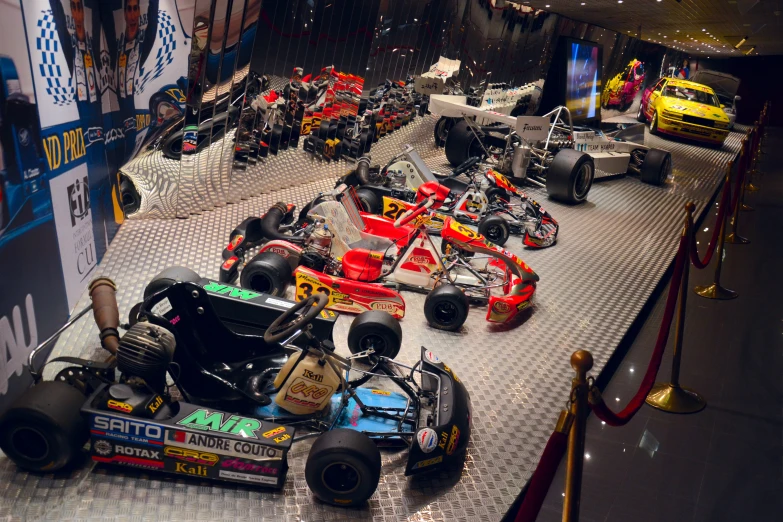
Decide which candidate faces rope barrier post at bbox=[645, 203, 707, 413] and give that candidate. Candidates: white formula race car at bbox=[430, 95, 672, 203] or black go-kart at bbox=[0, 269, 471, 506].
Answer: the black go-kart

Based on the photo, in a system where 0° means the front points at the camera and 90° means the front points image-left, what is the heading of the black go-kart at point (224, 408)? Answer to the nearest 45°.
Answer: approximately 270°

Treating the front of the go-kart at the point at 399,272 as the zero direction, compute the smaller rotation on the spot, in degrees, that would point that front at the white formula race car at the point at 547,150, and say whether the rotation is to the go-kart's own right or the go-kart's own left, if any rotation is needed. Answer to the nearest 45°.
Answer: approximately 90° to the go-kart's own left

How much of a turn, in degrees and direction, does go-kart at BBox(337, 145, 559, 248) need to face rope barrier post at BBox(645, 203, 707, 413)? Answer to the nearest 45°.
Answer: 0° — it already faces it

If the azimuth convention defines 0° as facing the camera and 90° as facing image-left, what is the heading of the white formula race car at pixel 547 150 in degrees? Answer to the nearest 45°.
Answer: approximately 225°

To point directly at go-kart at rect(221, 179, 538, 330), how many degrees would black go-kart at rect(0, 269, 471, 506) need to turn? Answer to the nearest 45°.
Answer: approximately 45° to its left

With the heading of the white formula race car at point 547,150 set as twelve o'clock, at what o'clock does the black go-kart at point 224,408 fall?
The black go-kart is roughly at 5 o'clock from the white formula race car.

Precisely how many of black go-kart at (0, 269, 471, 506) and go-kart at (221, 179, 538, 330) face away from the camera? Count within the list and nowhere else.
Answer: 0

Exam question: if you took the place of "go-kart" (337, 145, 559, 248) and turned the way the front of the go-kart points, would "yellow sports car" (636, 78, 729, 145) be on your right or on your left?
on your left

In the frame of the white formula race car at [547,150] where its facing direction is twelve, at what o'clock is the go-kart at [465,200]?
The go-kart is roughly at 5 o'clock from the white formula race car.

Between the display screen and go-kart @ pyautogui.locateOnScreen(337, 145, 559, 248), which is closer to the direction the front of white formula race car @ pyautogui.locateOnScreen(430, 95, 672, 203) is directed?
the display screen
